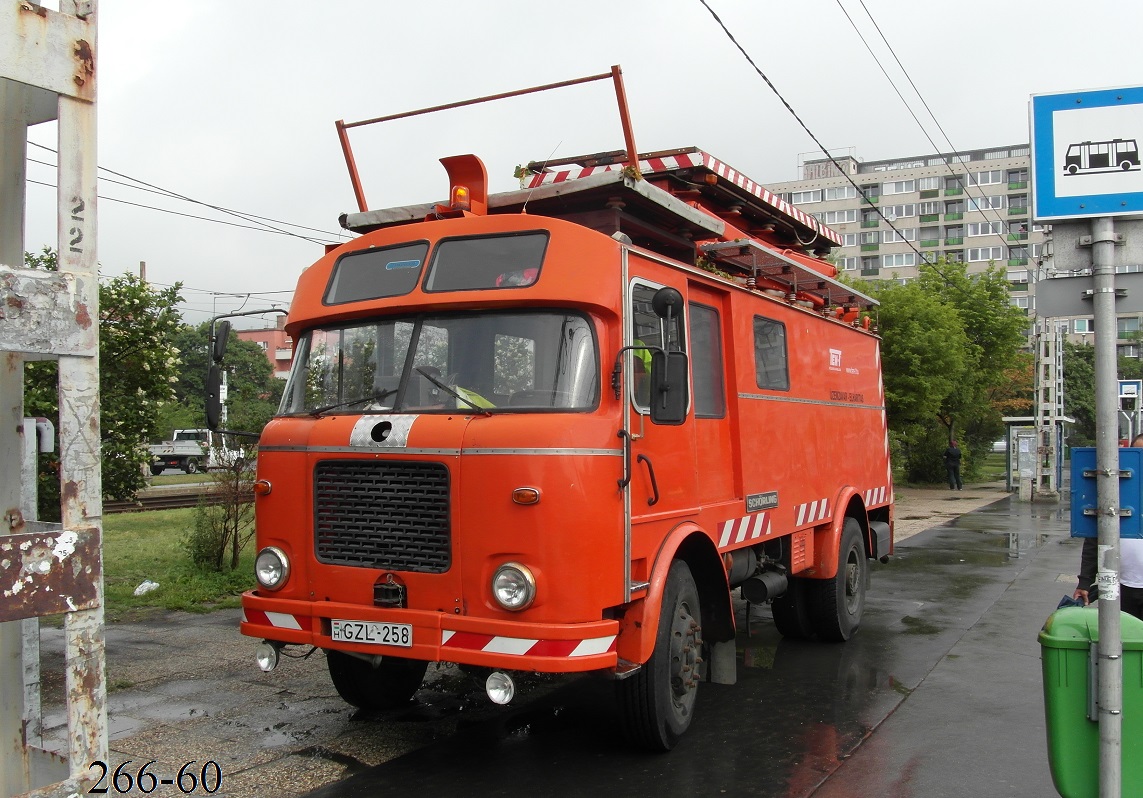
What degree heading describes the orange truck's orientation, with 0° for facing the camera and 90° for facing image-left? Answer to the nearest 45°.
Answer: approximately 45°

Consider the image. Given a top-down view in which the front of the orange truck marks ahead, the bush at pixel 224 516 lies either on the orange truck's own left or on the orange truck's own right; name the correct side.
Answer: on the orange truck's own right

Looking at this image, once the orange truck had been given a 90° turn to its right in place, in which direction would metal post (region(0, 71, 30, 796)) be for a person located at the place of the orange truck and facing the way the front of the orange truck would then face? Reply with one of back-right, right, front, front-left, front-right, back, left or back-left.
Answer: left

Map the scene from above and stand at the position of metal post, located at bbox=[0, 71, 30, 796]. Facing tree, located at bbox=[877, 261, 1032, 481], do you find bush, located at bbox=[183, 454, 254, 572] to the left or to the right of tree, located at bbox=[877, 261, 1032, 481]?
left

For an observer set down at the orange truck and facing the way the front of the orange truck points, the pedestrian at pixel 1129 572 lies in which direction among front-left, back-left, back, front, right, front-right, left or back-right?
back-left

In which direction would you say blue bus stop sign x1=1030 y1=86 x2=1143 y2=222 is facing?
toward the camera

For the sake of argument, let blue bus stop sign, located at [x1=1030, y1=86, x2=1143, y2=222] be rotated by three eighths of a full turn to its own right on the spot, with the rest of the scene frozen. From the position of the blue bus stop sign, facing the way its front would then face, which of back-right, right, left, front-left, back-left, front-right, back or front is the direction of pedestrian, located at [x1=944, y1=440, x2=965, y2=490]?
front-right

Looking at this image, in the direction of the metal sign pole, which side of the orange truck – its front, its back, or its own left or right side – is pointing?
left

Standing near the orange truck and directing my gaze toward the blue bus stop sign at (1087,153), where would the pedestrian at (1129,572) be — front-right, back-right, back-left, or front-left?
front-left

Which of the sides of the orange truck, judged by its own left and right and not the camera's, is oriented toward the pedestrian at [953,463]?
back

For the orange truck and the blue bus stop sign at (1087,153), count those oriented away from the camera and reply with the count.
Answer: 0

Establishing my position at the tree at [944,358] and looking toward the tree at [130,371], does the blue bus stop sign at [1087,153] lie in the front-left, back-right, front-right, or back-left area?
front-left

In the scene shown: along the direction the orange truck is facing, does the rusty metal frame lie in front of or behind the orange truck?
in front

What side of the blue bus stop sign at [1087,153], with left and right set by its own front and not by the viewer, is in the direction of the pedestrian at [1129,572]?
back

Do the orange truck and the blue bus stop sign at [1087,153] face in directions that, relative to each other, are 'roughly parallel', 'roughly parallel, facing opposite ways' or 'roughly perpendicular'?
roughly parallel

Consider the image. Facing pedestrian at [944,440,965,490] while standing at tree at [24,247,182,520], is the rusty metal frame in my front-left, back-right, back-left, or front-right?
back-right
